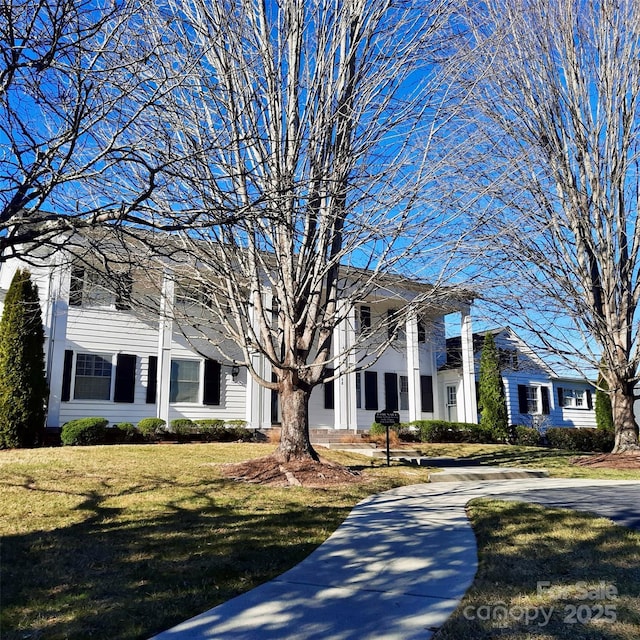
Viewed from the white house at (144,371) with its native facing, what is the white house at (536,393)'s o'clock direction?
the white house at (536,393) is roughly at 10 o'clock from the white house at (144,371).

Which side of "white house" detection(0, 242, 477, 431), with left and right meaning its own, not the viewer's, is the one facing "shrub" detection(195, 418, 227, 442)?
front

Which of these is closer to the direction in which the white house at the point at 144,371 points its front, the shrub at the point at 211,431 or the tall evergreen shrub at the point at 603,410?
the shrub

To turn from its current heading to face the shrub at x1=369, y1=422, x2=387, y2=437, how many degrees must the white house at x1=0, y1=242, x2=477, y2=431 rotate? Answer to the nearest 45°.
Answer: approximately 45° to its left

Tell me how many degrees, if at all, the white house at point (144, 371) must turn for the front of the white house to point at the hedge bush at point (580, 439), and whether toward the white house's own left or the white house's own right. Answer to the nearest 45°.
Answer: approximately 45° to the white house's own left

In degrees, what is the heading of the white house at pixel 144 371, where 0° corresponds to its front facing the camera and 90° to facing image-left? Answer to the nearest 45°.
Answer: approximately 315°

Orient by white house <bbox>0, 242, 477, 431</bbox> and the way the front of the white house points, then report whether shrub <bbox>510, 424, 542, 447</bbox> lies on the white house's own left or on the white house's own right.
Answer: on the white house's own left

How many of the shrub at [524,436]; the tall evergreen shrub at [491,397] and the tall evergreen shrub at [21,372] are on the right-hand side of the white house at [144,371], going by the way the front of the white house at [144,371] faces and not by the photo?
1

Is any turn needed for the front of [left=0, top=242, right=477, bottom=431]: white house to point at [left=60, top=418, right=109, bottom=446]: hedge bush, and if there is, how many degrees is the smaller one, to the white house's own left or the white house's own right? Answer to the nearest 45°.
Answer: approximately 45° to the white house's own right

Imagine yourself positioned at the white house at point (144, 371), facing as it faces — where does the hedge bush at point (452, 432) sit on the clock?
The hedge bush is roughly at 10 o'clock from the white house.

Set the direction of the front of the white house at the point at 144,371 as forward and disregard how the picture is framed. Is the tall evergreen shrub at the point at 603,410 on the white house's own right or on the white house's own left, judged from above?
on the white house's own left

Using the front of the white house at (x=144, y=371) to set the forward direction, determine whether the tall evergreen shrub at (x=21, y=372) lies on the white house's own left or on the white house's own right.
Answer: on the white house's own right
